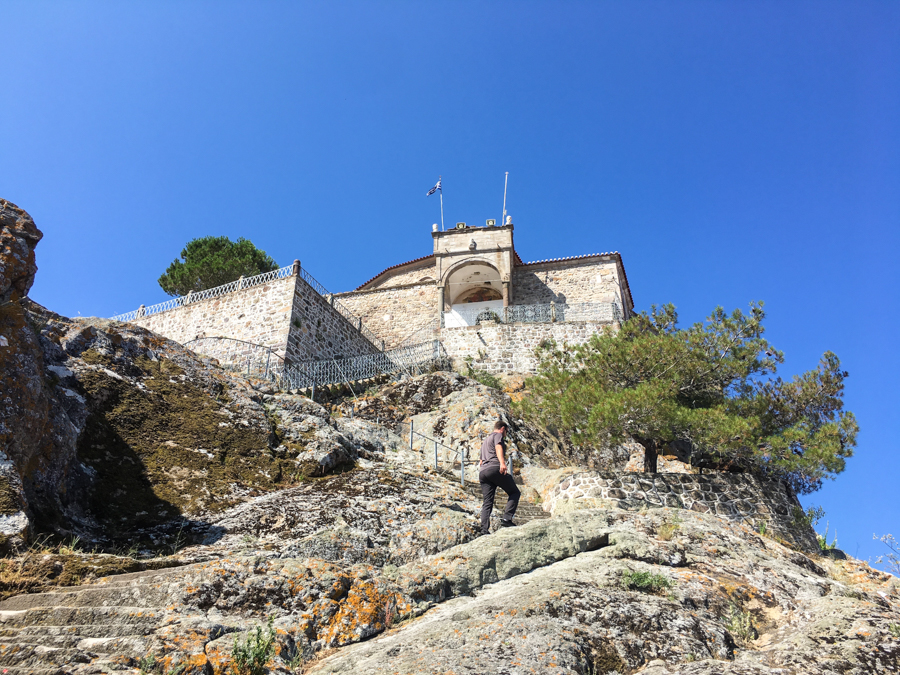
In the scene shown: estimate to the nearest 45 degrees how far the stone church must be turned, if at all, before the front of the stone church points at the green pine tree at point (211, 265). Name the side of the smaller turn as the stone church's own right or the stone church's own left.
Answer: approximately 135° to the stone church's own right

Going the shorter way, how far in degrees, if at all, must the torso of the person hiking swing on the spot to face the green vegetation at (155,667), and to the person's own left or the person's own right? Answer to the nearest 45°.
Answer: approximately 180°

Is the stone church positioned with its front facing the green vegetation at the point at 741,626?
yes

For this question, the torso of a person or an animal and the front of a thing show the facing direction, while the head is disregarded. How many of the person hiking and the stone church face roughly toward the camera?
1

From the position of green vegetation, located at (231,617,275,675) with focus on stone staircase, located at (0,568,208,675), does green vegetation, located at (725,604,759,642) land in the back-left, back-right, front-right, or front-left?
back-right

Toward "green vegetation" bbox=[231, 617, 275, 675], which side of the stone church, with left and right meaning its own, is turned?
front

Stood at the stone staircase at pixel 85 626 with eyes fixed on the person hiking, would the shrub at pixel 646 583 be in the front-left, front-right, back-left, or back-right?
front-right

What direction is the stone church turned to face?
toward the camera

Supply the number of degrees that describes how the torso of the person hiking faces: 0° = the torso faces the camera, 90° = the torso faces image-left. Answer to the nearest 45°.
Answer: approximately 225°

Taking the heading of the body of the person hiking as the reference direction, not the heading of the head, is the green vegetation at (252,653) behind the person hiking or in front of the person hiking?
behind

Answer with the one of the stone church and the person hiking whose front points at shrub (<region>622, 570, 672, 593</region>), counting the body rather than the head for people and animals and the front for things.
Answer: the stone church
